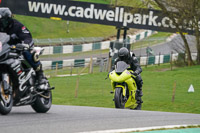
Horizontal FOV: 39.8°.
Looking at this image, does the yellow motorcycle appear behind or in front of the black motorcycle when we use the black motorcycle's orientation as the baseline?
behind

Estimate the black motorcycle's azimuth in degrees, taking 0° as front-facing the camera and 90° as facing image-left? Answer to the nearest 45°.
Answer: approximately 45°

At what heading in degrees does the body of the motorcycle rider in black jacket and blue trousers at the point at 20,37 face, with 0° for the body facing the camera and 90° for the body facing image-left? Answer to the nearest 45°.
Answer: approximately 45°

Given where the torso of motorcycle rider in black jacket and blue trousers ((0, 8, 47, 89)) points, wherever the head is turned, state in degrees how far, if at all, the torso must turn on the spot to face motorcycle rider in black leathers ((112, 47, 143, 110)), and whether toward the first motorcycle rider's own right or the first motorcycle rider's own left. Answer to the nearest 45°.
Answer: approximately 180°
